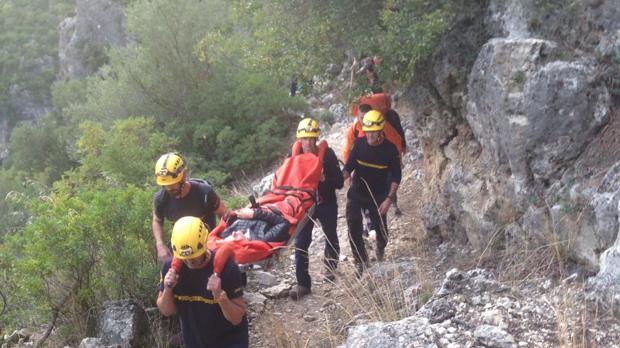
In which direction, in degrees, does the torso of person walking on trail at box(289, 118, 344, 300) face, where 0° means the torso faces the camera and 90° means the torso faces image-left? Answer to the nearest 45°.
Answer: approximately 0°

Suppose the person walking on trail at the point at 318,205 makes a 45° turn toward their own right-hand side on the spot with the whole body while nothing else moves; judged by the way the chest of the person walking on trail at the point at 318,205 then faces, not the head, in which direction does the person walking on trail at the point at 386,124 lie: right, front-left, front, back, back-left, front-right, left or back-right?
back

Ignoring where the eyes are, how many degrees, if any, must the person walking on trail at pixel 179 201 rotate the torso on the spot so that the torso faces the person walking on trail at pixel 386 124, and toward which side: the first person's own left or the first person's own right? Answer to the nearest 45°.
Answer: approximately 180°

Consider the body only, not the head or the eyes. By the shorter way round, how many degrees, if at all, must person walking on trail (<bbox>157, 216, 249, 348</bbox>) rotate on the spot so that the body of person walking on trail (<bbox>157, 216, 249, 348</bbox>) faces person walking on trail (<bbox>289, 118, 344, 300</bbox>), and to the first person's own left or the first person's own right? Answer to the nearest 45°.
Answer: approximately 135° to the first person's own left

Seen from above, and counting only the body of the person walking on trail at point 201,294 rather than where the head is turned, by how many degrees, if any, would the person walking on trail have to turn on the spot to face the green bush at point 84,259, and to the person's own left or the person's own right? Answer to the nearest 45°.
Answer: approximately 135° to the person's own right

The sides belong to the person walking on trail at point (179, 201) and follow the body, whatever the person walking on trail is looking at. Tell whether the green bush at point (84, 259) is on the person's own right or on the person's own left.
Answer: on the person's own right
